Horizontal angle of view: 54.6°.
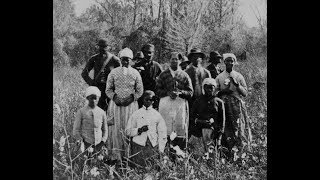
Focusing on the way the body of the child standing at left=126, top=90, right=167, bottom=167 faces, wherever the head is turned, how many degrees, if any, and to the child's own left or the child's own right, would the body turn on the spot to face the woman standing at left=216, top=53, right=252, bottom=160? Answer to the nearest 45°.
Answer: approximately 90° to the child's own left

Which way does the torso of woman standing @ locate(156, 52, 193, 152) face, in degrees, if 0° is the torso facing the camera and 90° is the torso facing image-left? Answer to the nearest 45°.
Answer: approximately 0°

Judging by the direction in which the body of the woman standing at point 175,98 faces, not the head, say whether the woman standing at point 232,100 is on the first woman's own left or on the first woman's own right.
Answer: on the first woman's own left

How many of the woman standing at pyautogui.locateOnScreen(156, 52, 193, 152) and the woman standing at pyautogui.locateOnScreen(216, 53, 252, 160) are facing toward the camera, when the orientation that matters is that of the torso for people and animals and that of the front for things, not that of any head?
2

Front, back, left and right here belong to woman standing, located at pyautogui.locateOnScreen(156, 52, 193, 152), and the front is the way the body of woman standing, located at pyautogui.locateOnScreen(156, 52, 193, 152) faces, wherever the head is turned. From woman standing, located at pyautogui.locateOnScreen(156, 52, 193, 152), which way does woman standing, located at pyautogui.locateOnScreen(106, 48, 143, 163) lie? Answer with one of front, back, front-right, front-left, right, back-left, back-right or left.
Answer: right
